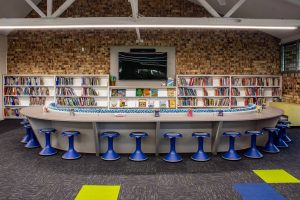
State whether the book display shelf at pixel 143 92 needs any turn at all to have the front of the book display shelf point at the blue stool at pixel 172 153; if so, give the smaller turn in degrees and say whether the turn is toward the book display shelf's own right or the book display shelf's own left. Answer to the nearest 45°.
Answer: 0° — it already faces it

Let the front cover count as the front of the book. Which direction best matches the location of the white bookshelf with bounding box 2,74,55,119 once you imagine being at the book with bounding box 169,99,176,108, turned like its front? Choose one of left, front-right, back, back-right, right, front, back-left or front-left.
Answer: right

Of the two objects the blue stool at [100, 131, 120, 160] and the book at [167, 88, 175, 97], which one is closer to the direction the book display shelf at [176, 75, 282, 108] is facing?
the blue stool

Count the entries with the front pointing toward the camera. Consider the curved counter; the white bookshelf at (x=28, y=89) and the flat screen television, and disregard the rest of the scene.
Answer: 3

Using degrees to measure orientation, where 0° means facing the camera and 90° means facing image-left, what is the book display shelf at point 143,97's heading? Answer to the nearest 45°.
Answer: approximately 0°

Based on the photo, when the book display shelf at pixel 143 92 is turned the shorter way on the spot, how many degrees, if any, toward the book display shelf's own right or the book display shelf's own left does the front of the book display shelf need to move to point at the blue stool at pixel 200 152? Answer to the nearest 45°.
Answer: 0° — it already faces it

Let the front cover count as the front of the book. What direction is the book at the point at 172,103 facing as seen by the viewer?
toward the camera

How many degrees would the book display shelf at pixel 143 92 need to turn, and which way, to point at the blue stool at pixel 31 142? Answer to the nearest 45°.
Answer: approximately 45° to its right

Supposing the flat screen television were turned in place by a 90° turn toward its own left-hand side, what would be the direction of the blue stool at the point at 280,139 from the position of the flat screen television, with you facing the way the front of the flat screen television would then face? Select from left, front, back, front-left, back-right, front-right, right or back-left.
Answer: front-right

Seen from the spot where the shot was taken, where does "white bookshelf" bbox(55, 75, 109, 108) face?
facing the viewer

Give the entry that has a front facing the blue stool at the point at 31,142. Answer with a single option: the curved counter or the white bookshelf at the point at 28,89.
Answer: the white bookshelf

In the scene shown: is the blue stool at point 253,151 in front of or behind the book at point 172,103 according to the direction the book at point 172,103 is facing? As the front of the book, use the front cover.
in front

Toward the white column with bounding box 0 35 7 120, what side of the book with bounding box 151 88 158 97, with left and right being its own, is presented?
right
